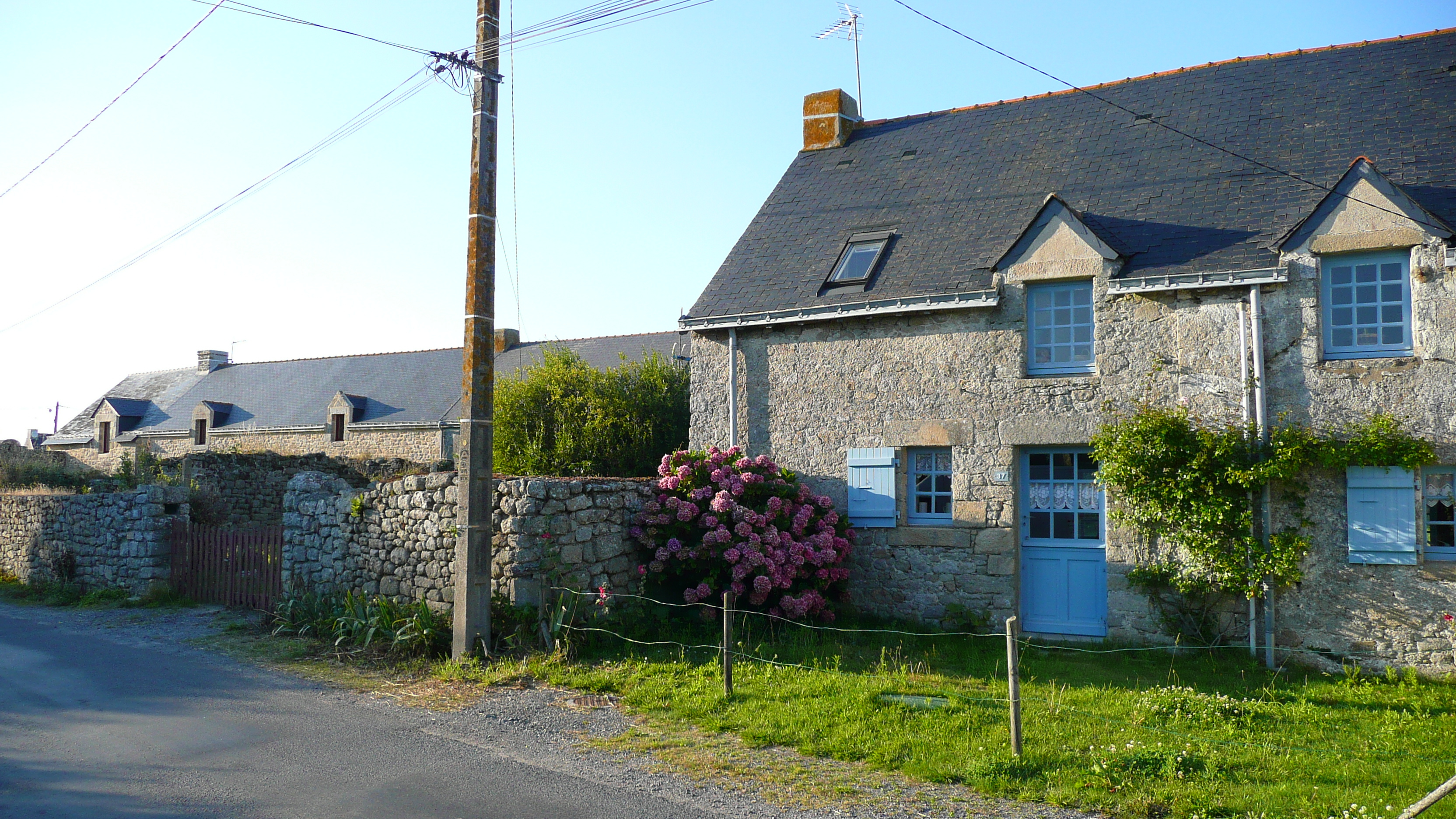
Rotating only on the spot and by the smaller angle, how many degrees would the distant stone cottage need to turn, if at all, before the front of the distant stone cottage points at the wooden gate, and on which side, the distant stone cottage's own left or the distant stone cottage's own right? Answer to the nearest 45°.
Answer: approximately 45° to the distant stone cottage's own left

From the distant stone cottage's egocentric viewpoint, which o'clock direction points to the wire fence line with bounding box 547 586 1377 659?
The wire fence line is roughly at 10 o'clock from the distant stone cottage.

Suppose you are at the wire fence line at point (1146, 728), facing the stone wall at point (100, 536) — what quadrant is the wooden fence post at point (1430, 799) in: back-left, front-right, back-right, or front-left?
back-left

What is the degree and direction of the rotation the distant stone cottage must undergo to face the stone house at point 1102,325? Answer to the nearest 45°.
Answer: approximately 45° to its left

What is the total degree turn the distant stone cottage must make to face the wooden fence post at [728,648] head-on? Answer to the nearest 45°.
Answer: approximately 45° to its left

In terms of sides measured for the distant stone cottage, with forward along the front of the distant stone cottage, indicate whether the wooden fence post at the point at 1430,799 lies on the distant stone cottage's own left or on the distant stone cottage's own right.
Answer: on the distant stone cottage's own left

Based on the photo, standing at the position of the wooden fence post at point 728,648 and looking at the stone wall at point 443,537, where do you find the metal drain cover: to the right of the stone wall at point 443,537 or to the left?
left

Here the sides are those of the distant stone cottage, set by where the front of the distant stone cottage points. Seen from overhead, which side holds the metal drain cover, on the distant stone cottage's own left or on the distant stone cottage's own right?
on the distant stone cottage's own left

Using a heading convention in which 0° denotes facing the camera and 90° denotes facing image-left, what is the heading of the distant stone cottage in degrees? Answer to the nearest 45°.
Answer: approximately 45°

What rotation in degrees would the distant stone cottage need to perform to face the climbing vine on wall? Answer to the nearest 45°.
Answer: approximately 45° to its left

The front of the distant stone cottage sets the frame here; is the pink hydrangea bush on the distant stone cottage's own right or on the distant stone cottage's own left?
on the distant stone cottage's own left
